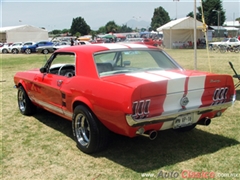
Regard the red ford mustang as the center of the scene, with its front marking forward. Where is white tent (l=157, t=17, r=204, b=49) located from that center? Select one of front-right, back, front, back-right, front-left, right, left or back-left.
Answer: front-right

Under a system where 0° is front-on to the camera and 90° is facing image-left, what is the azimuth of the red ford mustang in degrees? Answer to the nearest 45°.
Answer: approximately 135°
